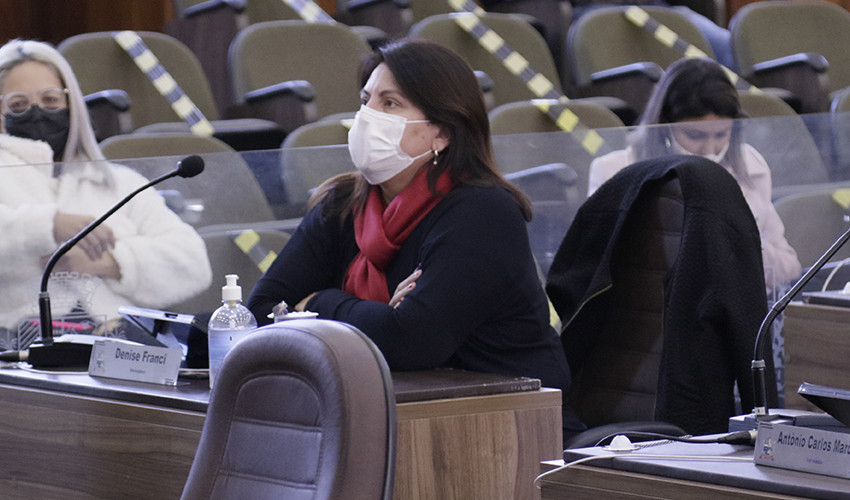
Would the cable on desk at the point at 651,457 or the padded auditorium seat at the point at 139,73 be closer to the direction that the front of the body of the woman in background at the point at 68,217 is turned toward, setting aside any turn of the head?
the cable on desk

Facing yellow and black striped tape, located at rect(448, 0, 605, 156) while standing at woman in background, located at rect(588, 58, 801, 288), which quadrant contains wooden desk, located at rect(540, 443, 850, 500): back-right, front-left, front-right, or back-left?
back-left

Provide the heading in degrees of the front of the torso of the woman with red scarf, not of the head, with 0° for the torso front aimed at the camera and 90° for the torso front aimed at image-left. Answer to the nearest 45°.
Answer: approximately 45°

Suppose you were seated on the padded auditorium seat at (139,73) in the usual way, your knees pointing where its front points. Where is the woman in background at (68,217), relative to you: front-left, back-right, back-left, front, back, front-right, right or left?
front-right

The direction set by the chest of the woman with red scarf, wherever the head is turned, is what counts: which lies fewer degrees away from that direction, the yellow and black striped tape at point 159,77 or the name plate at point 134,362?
the name plate

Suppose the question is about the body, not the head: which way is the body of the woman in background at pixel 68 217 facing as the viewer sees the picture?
toward the camera

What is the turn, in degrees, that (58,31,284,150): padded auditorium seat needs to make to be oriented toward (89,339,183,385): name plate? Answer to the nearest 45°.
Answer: approximately 45° to its right

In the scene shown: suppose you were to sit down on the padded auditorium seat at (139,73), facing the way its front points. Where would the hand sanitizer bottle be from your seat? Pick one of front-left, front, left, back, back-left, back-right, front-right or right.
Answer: front-right

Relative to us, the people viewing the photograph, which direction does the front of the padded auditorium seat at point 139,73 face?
facing the viewer and to the right of the viewer

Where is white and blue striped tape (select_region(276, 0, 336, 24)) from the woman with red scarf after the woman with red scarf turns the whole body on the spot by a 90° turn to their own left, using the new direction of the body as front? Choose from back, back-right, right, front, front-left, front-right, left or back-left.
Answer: back-left

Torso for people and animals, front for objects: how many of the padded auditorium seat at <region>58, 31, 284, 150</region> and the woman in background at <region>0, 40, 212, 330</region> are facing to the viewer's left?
0

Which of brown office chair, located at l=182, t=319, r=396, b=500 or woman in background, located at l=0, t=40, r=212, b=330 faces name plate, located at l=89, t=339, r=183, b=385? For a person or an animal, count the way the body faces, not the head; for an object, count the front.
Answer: the woman in background

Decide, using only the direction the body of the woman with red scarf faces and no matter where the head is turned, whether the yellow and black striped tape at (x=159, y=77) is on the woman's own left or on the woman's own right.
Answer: on the woman's own right

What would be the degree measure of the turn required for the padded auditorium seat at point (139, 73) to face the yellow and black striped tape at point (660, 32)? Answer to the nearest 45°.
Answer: approximately 45° to its left
